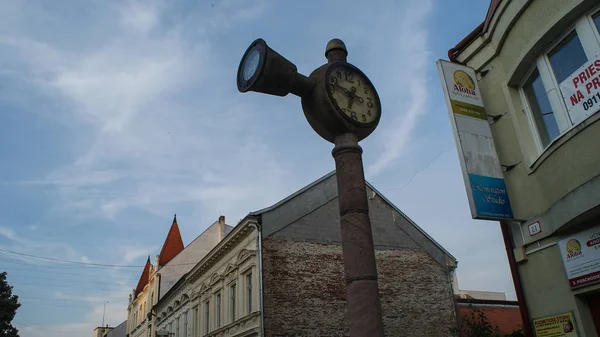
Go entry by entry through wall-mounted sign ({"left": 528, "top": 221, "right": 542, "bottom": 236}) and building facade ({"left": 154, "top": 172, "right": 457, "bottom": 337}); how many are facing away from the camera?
0

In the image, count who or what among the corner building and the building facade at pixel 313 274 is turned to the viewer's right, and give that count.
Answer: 0

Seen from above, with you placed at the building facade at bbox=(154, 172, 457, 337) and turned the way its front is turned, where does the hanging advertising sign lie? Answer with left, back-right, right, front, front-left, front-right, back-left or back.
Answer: front-left

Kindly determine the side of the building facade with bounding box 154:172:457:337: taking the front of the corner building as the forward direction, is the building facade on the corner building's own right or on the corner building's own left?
on the corner building's own right

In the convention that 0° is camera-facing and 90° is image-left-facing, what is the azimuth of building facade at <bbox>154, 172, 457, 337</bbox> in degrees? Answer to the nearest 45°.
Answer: approximately 45°

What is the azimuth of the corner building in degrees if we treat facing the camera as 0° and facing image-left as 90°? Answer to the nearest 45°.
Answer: approximately 45°

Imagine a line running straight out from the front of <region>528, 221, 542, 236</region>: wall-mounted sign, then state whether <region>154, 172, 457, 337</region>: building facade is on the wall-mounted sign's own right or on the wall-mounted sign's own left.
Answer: on the wall-mounted sign's own right
